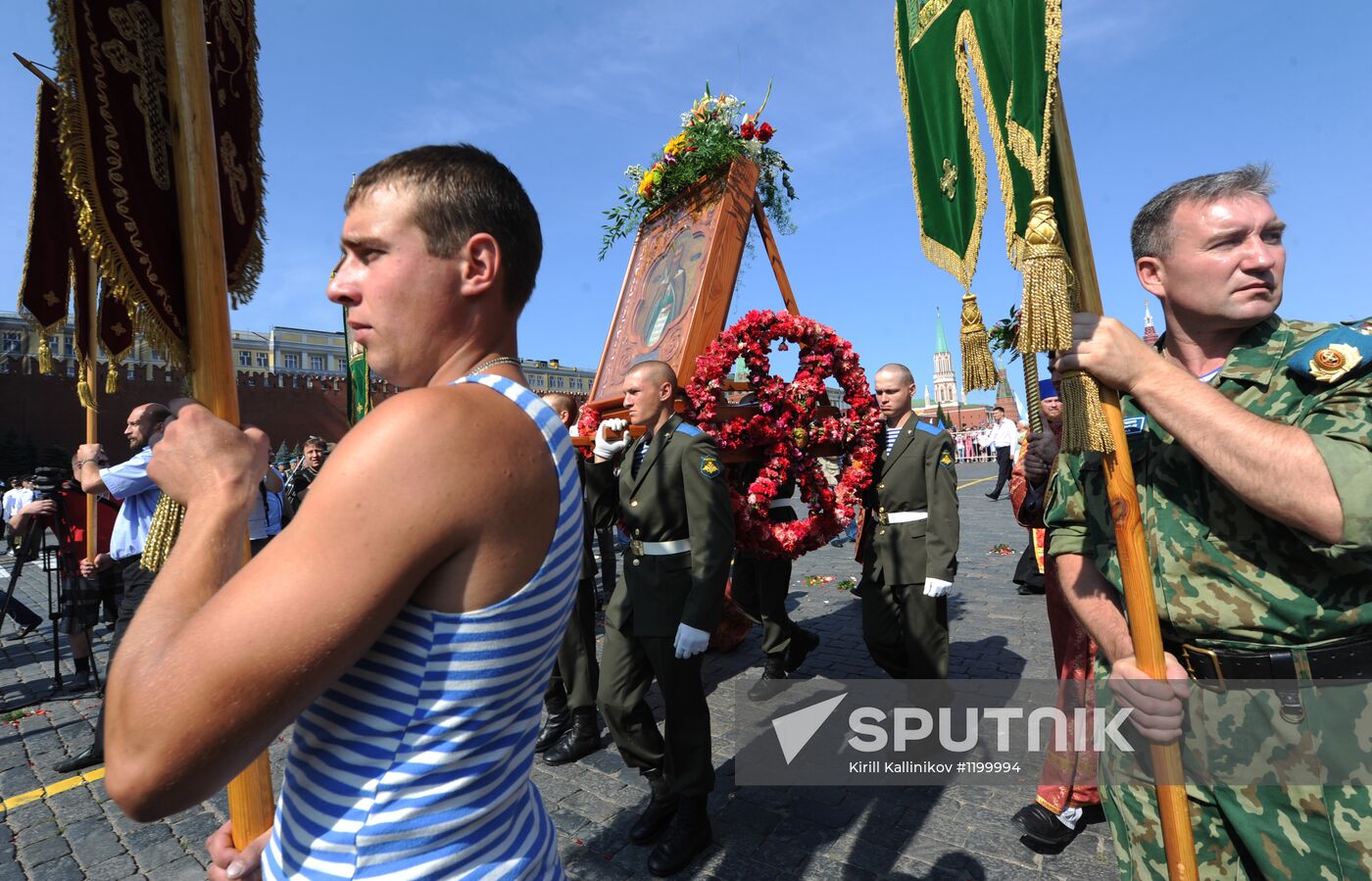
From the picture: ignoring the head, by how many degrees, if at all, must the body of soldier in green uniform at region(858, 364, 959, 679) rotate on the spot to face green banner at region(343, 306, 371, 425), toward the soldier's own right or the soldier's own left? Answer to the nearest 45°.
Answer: approximately 45° to the soldier's own right

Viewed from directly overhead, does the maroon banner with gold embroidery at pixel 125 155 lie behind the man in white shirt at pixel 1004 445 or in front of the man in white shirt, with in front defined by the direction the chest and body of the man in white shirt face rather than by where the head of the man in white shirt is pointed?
in front

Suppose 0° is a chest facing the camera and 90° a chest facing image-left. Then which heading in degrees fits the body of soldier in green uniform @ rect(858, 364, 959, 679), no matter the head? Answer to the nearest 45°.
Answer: approximately 45°

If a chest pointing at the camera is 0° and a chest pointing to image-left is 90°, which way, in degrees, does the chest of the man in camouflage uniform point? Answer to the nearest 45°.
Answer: approximately 45°

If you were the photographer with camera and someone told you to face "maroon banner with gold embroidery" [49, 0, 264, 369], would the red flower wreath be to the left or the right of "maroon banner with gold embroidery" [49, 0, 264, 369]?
left

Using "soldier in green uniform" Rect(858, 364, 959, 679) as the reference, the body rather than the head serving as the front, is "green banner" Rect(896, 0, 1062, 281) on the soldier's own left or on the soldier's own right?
on the soldier's own left

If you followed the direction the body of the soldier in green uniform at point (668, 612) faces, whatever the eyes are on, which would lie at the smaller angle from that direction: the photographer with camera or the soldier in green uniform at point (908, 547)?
the photographer with camera
